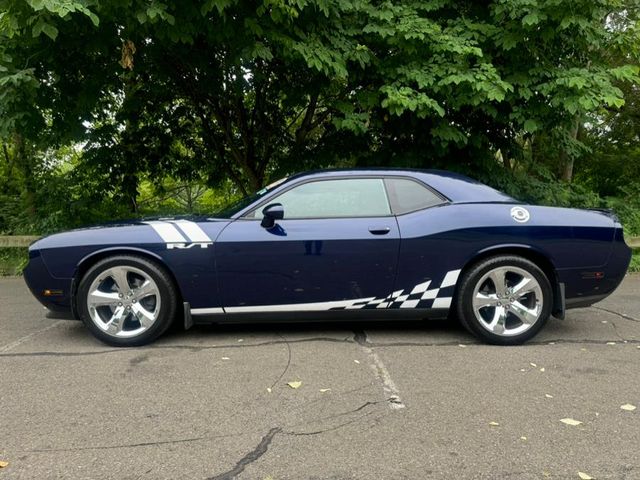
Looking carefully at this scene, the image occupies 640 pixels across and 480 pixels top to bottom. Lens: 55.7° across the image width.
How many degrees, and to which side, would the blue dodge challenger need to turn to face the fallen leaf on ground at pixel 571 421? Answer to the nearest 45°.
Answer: approximately 135° to its left

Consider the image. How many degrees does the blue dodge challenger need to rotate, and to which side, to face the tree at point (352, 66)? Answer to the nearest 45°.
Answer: approximately 90° to its right

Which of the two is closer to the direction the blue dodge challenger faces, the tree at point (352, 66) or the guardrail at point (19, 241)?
the guardrail

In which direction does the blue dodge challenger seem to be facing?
to the viewer's left

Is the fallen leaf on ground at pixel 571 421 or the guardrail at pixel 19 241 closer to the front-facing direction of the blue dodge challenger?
the guardrail

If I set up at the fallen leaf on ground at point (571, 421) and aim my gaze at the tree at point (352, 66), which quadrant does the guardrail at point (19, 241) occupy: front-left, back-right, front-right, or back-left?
front-left
